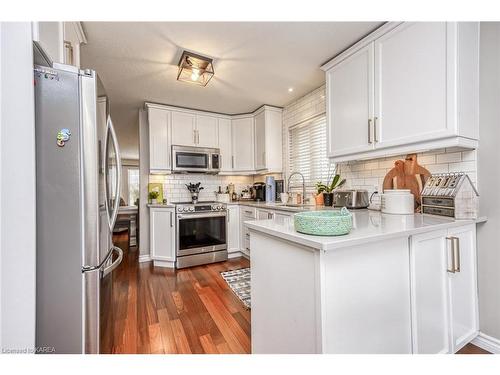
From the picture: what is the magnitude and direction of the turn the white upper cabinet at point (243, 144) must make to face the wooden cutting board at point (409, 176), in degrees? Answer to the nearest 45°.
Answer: approximately 90° to its left

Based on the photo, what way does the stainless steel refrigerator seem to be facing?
to the viewer's right

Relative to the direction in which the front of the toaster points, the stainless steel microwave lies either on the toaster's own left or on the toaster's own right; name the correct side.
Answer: on the toaster's own right

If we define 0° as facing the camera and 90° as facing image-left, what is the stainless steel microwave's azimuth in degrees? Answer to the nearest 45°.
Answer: approximately 0°

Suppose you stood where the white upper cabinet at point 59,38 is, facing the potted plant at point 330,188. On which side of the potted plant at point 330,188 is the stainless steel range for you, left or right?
left

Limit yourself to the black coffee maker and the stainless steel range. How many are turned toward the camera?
2
